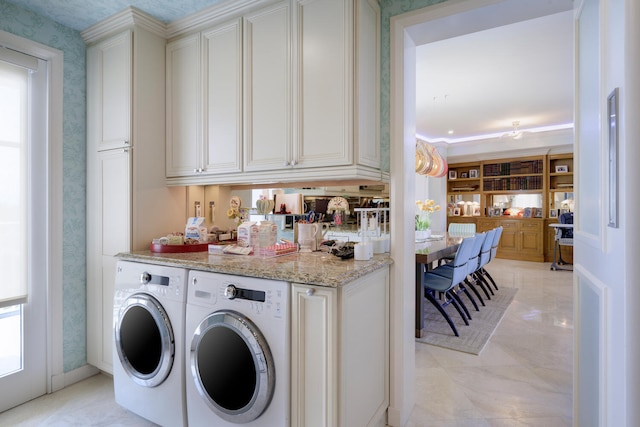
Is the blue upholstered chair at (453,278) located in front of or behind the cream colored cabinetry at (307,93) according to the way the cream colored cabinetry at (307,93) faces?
behind

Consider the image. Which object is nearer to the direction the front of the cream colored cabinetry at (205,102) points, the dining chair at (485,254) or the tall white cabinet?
the tall white cabinet

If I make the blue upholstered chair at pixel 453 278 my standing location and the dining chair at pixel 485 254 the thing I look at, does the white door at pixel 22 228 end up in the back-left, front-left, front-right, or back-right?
back-left

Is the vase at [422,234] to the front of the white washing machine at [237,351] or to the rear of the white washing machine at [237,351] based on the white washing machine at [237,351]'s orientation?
to the rear

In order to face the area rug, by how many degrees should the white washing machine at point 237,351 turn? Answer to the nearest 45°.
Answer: approximately 180°

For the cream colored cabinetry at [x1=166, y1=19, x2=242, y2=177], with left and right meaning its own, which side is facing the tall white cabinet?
right

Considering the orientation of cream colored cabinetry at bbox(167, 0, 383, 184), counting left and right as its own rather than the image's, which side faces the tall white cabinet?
right

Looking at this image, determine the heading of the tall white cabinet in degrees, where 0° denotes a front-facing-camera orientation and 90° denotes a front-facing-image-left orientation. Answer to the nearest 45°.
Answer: approximately 45°

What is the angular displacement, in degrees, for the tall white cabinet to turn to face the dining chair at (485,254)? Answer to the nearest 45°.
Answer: approximately 135° to its left
